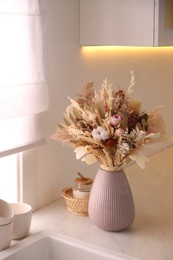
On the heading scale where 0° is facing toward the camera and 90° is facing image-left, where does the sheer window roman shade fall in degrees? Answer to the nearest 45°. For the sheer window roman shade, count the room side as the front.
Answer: approximately 315°

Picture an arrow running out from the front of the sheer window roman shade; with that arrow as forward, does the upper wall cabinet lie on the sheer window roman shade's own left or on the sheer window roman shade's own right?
on the sheer window roman shade's own left

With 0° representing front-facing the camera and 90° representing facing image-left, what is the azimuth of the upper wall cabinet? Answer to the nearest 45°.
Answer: approximately 0°
